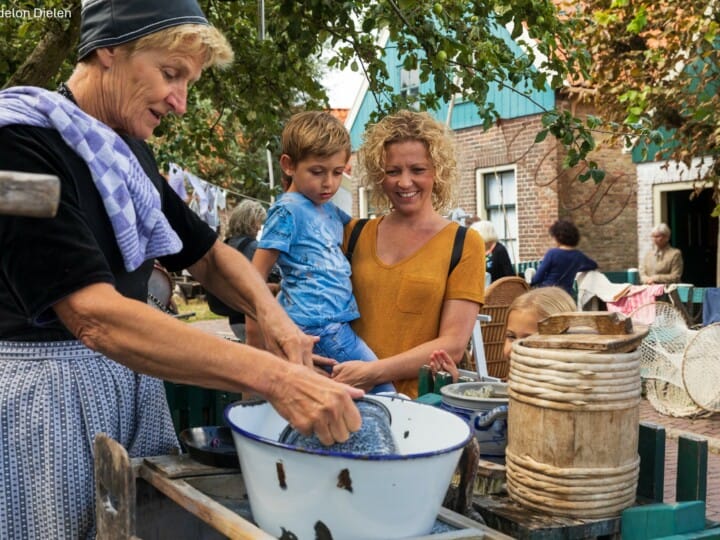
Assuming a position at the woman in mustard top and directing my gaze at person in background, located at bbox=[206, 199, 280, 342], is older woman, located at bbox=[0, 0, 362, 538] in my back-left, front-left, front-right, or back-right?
back-left

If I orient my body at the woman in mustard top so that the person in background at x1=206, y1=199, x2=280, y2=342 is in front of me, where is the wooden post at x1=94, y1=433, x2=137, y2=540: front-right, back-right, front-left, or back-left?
back-left

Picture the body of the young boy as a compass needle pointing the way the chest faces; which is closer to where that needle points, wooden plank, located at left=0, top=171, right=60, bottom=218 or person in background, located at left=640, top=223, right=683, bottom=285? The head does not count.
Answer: the wooden plank

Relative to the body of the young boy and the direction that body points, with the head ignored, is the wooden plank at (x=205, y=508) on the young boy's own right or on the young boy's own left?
on the young boy's own right

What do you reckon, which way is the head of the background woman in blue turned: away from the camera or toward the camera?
away from the camera
